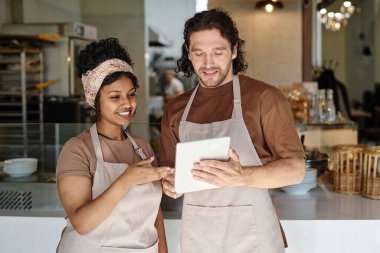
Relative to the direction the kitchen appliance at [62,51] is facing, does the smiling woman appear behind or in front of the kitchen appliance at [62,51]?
in front

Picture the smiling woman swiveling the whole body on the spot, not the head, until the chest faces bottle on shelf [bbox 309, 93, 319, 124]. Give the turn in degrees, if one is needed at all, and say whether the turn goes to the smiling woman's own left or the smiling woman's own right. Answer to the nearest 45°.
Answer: approximately 90° to the smiling woman's own left

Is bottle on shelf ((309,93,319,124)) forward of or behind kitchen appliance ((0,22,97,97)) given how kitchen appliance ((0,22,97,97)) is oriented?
forward

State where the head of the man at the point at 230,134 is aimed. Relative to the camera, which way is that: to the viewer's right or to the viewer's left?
to the viewer's left

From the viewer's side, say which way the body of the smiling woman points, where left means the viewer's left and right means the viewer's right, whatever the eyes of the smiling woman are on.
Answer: facing the viewer and to the right of the viewer

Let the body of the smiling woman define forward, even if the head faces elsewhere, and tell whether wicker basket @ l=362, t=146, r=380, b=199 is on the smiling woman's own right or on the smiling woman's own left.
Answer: on the smiling woman's own left

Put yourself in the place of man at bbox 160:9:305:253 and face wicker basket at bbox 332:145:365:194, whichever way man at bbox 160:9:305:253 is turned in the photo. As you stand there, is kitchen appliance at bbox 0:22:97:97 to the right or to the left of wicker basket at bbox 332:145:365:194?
left

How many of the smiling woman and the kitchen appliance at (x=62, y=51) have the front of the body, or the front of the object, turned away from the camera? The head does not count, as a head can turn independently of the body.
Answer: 0
